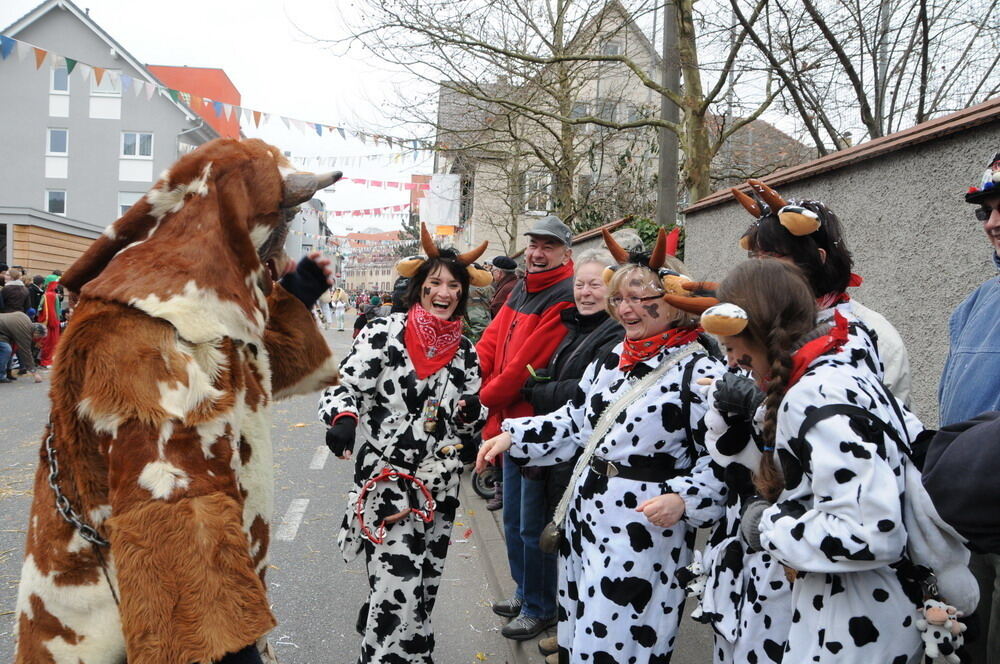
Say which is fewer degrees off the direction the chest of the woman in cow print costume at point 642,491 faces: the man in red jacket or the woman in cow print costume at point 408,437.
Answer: the woman in cow print costume

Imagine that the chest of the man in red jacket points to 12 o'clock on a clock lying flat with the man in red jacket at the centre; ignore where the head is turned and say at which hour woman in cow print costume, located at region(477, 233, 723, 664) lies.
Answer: The woman in cow print costume is roughly at 10 o'clock from the man in red jacket.

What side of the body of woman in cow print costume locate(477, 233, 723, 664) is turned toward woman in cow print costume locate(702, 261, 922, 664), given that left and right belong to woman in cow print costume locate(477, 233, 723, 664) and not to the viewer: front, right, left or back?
left

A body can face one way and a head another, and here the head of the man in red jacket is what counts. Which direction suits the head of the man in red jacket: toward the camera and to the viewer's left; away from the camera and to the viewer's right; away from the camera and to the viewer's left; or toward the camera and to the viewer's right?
toward the camera and to the viewer's left

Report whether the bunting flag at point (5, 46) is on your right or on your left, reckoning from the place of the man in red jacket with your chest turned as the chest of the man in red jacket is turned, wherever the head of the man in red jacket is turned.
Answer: on your right

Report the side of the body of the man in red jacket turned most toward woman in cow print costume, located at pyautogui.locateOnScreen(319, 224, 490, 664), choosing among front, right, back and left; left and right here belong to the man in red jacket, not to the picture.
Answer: front

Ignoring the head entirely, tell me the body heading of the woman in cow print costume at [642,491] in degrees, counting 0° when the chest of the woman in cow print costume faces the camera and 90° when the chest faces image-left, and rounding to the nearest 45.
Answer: approximately 45°

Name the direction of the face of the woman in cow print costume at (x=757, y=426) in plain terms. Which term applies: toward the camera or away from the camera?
away from the camera

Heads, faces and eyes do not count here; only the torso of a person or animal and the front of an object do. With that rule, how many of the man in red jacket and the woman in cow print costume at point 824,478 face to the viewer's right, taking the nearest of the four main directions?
0

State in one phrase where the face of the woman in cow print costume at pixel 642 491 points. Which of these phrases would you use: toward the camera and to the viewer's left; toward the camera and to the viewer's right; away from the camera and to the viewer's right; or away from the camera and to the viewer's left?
toward the camera and to the viewer's left

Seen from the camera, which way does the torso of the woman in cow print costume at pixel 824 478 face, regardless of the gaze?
to the viewer's left

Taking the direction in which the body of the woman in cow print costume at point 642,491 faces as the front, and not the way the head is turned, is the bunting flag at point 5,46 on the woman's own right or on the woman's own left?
on the woman's own right
